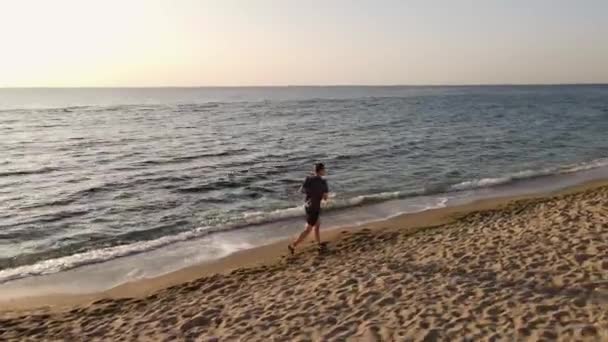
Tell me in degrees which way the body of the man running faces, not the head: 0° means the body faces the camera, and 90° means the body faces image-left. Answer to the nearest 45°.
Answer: approximately 225°
